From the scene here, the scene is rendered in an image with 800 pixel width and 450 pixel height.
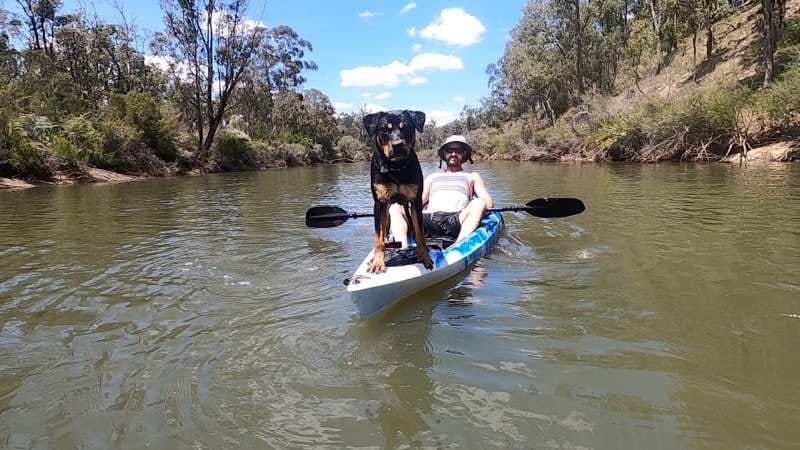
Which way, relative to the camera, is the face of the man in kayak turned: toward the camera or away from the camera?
toward the camera

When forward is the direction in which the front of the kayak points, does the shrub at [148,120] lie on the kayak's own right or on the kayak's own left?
on the kayak's own right

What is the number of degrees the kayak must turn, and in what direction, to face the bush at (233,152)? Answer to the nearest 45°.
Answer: approximately 135° to its right

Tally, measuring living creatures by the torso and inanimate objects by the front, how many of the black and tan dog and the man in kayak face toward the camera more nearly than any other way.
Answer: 2

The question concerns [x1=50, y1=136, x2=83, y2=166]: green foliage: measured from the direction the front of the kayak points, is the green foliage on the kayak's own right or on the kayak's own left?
on the kayak's own right

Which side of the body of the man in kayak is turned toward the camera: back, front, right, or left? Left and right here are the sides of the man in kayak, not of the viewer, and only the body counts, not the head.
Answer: front

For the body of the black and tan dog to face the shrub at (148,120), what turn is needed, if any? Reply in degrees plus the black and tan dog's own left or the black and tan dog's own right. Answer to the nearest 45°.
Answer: approximately 135° to the black and tan dog's own right

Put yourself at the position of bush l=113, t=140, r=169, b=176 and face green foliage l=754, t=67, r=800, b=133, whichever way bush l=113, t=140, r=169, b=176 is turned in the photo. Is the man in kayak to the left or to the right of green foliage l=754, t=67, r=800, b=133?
right

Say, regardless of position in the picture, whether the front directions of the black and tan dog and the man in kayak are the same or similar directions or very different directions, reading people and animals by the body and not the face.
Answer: same or similar directions

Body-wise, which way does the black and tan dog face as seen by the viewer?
toward the camera

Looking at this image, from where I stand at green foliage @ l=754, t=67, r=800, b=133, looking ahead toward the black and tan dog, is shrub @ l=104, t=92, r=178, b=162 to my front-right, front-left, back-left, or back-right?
front-right
